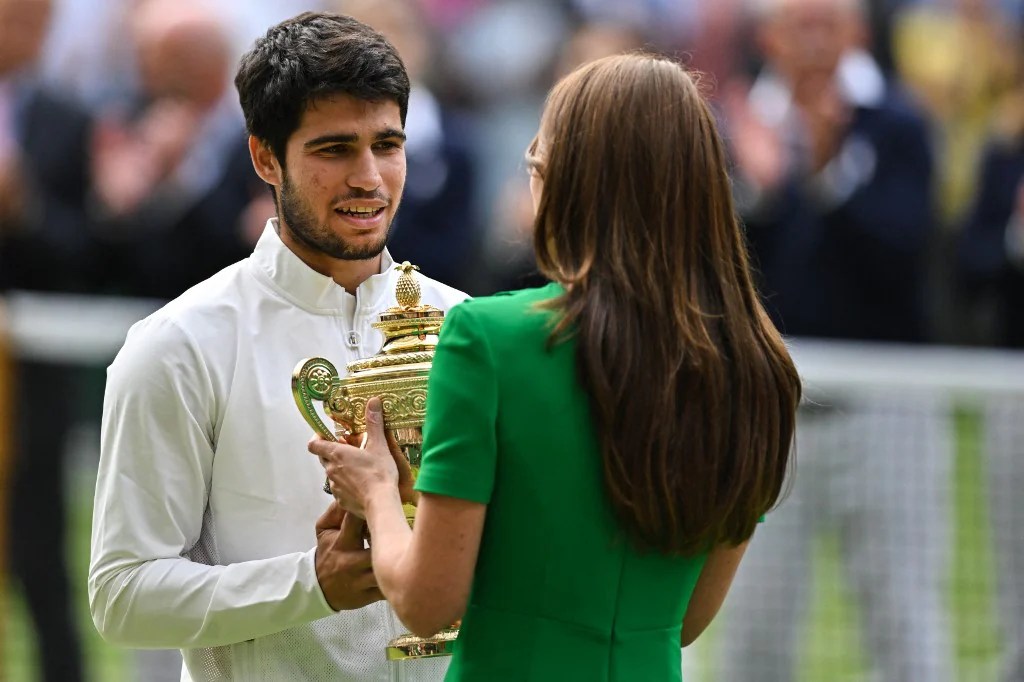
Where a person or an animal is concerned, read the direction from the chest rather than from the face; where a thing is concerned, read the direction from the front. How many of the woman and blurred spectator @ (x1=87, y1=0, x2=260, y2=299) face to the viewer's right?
0

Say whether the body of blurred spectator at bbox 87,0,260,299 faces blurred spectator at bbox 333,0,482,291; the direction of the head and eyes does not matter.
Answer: no

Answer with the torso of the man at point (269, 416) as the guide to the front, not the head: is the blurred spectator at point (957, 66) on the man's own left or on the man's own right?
on the man's own left

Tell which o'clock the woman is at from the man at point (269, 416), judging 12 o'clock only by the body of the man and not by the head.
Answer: The woman is roughly at 12 o'clock from the man.

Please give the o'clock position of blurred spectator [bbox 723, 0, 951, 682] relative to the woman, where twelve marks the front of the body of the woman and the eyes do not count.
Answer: The blurred spectator is roughly at 2 o'clock from the woman.

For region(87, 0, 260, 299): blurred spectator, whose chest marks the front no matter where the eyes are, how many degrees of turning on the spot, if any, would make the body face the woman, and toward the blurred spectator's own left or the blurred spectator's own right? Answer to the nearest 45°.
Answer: approximately 45° to the blurred spectator's own left

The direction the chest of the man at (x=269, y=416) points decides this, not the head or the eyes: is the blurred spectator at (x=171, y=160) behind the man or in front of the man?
behind

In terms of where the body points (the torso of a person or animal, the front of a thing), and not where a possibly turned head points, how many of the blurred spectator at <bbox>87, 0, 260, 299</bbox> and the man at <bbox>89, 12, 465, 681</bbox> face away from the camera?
0

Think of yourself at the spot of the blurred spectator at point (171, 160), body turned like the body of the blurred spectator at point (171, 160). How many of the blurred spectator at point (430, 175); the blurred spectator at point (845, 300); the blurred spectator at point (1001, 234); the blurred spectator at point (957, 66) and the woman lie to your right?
0

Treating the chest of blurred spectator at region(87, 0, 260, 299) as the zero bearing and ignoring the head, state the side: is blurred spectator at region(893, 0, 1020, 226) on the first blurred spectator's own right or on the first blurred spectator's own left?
on the first blurred spectator's own left

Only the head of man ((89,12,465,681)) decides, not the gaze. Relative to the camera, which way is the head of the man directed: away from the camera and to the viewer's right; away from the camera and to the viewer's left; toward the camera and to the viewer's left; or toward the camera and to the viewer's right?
toward the camera and to the viewer's right

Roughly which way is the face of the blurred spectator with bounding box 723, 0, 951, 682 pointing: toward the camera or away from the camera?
toward the camera

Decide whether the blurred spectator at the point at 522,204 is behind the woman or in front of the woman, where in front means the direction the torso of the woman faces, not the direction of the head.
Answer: in front

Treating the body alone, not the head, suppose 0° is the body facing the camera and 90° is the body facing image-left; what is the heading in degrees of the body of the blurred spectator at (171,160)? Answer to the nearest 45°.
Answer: approximately 45°

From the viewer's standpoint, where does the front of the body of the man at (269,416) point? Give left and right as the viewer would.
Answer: facing the viewer and to the right of the viewer

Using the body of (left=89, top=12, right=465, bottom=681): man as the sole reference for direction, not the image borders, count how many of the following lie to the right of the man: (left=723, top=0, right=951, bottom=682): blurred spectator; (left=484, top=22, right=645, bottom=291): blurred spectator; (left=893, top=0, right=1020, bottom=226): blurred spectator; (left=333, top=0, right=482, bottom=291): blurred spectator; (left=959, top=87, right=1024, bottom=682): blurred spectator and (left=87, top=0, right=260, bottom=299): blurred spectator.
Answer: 0

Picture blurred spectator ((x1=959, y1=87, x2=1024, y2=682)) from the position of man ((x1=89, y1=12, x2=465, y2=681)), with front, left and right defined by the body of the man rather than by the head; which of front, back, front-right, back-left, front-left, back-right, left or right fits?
left

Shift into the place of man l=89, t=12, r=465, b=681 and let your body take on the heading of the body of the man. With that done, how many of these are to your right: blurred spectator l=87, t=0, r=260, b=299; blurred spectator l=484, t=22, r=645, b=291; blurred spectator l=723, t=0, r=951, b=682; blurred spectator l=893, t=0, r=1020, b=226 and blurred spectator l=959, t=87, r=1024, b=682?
0

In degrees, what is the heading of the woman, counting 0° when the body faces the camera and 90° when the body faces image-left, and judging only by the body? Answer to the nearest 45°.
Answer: approximately 135°

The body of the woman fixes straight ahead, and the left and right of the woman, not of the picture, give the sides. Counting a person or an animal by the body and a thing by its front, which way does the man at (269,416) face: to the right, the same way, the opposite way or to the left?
the opposite way

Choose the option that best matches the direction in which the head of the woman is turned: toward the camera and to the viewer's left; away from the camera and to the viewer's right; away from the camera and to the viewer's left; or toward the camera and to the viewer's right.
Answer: away from the camera and to the viewer's left
